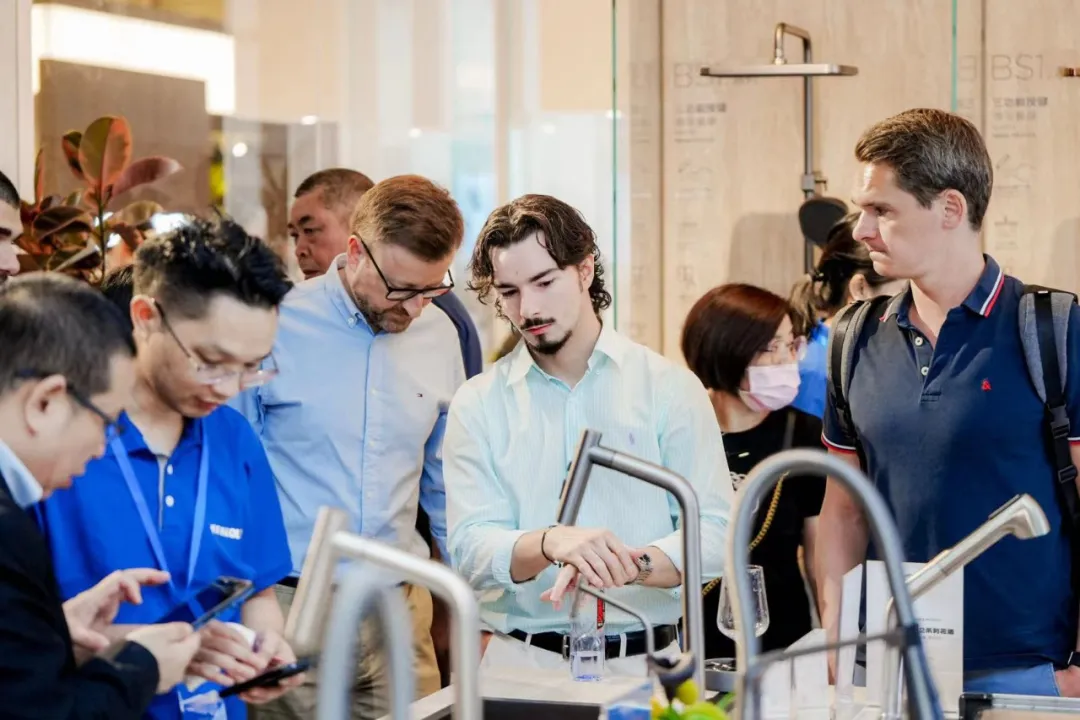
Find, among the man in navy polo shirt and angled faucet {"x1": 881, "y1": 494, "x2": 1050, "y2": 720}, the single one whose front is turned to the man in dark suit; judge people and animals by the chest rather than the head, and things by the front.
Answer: the man in navy polo shirt

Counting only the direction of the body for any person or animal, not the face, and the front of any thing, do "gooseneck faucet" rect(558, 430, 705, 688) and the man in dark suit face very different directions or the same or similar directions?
very different directions

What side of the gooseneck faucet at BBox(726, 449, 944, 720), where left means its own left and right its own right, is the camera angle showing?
right

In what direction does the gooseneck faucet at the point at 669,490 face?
to the viewer's left

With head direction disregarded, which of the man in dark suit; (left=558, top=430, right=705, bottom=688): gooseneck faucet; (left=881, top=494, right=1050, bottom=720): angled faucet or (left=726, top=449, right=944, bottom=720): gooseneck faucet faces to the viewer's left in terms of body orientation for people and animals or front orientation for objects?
(left=558, top=430, right=705, bottom=688): gooseneck faucet

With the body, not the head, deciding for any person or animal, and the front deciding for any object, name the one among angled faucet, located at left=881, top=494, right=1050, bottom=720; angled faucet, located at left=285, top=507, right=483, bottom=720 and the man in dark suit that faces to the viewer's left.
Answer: angled faucet, located at left=285, top=507, right=483, bottom=720

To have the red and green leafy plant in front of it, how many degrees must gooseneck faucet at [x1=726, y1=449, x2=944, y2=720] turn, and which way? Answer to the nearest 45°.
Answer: approximately 135° to its left

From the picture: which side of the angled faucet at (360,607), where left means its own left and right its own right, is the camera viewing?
left

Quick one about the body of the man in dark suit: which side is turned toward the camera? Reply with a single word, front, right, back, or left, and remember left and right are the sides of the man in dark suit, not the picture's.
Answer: right

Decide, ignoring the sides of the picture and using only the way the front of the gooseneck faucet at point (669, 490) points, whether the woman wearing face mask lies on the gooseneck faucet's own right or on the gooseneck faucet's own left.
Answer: on the gooseneck faucet's own right

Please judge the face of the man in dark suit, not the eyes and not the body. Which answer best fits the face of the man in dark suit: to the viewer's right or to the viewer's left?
to the viewer's right

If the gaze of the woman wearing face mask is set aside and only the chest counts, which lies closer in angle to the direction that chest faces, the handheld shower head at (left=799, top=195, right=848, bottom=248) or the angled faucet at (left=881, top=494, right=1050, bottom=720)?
the angled faucet

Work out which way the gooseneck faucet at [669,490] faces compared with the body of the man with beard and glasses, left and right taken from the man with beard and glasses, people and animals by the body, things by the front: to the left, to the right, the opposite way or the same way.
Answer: to the right
